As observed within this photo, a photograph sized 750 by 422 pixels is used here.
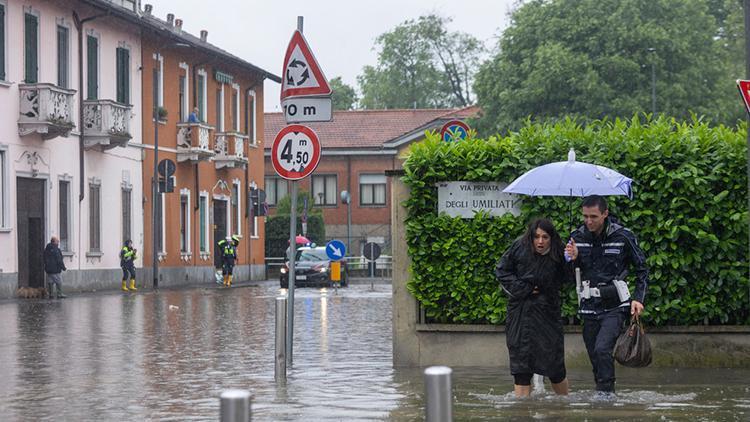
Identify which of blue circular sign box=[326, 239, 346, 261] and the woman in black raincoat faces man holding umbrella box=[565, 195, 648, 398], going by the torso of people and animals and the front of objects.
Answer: the blue circular sign

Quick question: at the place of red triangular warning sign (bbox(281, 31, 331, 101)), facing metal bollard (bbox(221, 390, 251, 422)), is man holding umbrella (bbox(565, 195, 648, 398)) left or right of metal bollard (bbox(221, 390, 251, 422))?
left

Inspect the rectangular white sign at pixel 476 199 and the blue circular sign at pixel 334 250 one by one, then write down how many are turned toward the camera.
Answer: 2

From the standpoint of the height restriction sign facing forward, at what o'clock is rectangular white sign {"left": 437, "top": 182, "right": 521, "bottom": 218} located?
The rectangular white sign is roughly at 9 o'clock from the height restriction sign.

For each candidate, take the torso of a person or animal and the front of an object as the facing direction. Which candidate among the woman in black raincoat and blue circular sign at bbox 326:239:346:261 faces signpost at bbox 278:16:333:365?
the blue circular sign

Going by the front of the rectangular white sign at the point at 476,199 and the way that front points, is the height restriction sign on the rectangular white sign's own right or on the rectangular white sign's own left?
on the rectangular white sign's own right

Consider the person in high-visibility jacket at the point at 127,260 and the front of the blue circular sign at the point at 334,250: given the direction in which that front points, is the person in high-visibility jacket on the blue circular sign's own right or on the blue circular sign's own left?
on the blue circular sign's own right

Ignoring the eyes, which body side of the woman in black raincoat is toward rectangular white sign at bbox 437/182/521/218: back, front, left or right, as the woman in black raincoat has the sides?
back

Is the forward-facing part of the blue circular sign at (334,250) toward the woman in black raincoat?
yes

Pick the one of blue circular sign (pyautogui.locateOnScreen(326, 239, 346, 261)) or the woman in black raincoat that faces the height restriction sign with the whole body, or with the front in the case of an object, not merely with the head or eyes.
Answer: the blue circular sign

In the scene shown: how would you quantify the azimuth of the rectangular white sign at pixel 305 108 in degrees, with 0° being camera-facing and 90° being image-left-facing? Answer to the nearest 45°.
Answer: approximately 0°
